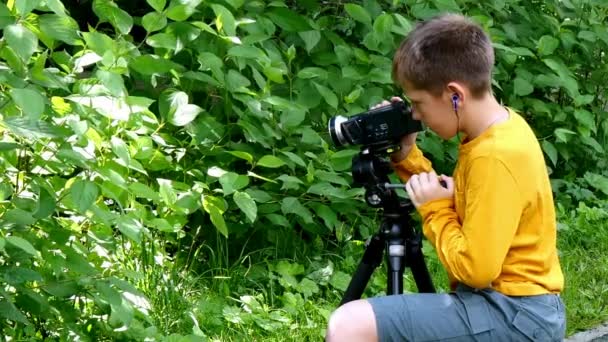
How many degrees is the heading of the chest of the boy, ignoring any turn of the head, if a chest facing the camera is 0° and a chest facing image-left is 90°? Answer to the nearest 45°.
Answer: approximately 90°

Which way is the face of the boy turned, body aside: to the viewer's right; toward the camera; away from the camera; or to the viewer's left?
to the viewer's left
